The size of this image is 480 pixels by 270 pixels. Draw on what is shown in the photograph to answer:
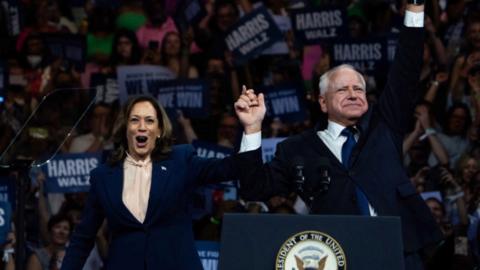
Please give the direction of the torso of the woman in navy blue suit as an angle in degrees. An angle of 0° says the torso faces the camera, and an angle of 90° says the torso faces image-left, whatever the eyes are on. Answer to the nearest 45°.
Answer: approximately 0°

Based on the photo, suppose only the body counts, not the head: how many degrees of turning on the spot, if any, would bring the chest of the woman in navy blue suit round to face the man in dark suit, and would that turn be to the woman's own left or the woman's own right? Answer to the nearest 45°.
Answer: approximately 90° to the woman's own left

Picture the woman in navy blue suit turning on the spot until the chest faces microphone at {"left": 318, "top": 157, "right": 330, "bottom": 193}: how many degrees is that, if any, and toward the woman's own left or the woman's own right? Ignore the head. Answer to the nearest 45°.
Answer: approximately 45° to the woman's own left
